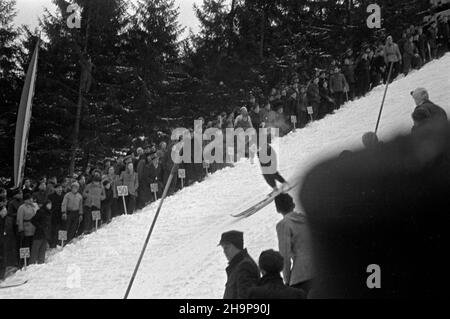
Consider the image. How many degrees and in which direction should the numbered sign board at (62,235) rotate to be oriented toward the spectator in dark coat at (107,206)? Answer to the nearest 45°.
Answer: approximately 135° to its left

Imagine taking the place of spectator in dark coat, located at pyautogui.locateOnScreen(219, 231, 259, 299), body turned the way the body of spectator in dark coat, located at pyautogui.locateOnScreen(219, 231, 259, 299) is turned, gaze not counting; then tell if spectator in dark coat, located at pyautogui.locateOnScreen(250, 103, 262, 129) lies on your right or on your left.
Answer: on your right

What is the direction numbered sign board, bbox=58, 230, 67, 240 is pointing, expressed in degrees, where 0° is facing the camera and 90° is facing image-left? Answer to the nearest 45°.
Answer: approximately 0°

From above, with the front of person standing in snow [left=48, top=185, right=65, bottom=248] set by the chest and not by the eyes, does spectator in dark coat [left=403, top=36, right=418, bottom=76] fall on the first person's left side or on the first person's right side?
on the first person's left side

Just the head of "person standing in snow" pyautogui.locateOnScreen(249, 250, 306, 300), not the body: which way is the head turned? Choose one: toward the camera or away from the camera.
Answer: away from the camera

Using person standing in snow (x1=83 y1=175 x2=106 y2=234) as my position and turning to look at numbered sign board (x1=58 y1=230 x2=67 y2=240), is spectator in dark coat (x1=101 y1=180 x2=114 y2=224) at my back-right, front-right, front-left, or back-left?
back-left
